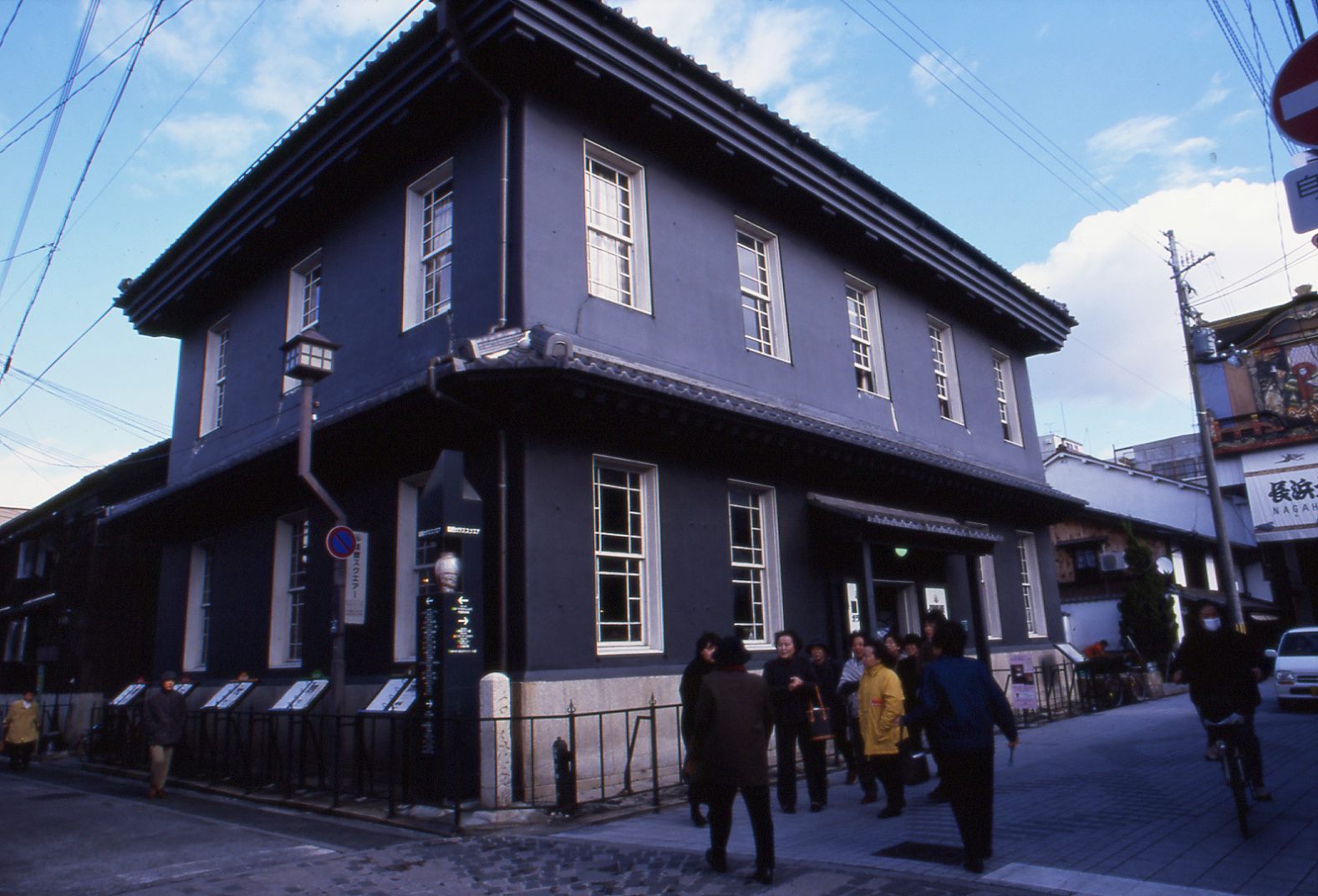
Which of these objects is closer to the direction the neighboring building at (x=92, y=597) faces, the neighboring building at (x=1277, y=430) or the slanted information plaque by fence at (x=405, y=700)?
the slanted information plaque by fence

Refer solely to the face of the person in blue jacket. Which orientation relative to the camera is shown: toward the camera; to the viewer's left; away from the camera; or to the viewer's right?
away from the camera

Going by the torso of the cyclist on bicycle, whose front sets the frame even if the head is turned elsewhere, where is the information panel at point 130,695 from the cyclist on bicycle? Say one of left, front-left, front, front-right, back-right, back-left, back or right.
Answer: right

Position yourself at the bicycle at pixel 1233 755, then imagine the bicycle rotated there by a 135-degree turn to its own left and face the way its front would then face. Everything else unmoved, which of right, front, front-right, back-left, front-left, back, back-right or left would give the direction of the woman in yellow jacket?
back-left

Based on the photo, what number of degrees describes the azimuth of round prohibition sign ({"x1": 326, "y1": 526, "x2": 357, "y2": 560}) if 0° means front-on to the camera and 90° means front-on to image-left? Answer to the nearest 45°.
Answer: approximately 0°

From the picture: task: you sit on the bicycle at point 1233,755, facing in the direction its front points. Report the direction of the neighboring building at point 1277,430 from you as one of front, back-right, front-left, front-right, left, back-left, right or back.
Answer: back

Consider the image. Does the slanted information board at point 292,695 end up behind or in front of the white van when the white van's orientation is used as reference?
in front

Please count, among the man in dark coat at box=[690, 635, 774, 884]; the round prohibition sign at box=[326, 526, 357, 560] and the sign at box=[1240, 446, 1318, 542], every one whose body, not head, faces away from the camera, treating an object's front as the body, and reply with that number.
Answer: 1

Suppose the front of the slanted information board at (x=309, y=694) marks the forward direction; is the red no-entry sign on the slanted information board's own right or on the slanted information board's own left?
on the slanted information board's own left

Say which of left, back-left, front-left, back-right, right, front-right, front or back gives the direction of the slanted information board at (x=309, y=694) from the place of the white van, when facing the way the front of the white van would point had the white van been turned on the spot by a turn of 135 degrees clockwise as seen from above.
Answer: left

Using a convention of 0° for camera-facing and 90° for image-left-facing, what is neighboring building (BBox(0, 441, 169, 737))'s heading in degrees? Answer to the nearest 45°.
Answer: approximately 45°

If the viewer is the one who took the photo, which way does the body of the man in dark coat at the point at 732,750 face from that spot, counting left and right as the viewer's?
facing away from the viewer

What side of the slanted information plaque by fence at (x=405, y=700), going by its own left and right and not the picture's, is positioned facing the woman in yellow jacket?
left

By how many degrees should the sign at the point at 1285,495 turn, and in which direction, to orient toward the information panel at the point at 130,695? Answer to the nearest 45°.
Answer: approximately 45° to its right
